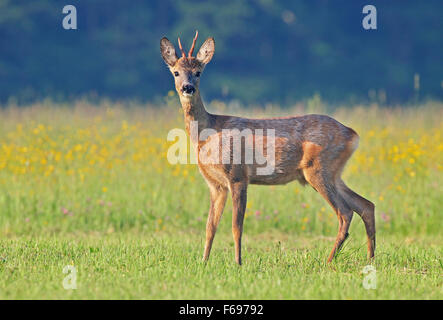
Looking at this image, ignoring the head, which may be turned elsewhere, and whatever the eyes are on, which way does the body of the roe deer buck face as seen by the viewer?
to the viewer's left
